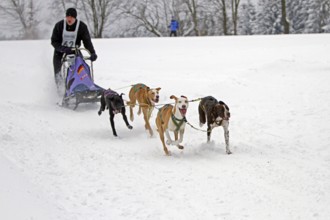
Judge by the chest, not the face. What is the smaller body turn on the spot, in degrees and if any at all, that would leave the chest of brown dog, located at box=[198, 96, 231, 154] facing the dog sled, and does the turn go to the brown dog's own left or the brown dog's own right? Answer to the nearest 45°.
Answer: approximately 180°

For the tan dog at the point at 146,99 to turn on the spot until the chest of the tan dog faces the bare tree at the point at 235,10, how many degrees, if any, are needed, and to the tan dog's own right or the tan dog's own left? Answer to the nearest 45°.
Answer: approximately 135° to the tan dog's own left

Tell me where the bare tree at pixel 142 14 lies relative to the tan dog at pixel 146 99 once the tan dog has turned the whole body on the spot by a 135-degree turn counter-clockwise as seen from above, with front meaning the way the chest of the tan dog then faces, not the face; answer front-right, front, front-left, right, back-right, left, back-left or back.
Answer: front

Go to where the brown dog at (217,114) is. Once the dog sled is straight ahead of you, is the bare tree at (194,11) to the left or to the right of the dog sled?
right

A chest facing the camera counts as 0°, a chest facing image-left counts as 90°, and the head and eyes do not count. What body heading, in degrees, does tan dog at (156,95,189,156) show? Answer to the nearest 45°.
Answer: approximately 315°

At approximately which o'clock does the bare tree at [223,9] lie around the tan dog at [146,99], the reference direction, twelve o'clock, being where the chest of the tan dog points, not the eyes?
The bare tree is roughly at 8 o'clock from the tan dog.

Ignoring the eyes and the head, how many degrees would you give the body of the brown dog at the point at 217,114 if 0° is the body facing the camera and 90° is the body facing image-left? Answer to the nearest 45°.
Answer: approximately 315°

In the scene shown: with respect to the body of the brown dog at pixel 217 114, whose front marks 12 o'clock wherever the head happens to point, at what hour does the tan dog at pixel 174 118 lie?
The tan dog is roughly at 4 o'clock from the brown dog.

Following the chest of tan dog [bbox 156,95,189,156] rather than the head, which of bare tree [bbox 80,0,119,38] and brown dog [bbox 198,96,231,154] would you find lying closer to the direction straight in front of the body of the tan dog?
the brown dog
